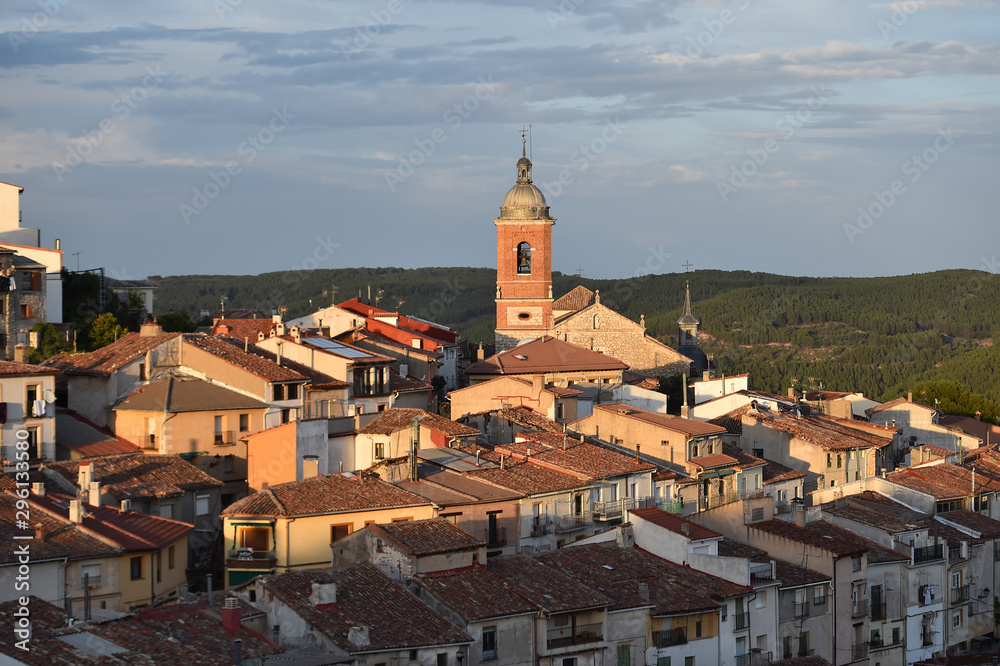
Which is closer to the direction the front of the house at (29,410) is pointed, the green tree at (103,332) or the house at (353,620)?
the house

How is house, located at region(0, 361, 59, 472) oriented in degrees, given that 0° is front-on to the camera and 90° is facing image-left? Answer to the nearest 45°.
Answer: approximately 0°

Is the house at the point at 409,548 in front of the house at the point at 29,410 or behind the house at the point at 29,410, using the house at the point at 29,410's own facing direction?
in front

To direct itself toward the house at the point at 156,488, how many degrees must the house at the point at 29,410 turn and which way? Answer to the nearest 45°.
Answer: approximately 45° to its left

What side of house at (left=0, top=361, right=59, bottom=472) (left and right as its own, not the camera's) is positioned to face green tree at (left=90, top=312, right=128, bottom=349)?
back

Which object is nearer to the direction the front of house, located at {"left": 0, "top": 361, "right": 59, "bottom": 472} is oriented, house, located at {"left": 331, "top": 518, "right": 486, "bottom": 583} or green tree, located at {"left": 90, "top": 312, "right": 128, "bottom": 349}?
the house

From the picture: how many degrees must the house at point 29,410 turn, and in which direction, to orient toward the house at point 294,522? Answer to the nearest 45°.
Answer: approximately 45° to its left

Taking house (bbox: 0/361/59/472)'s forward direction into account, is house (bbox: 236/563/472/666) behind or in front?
in front

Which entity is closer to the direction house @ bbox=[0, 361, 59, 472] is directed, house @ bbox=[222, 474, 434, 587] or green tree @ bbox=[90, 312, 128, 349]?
the house
